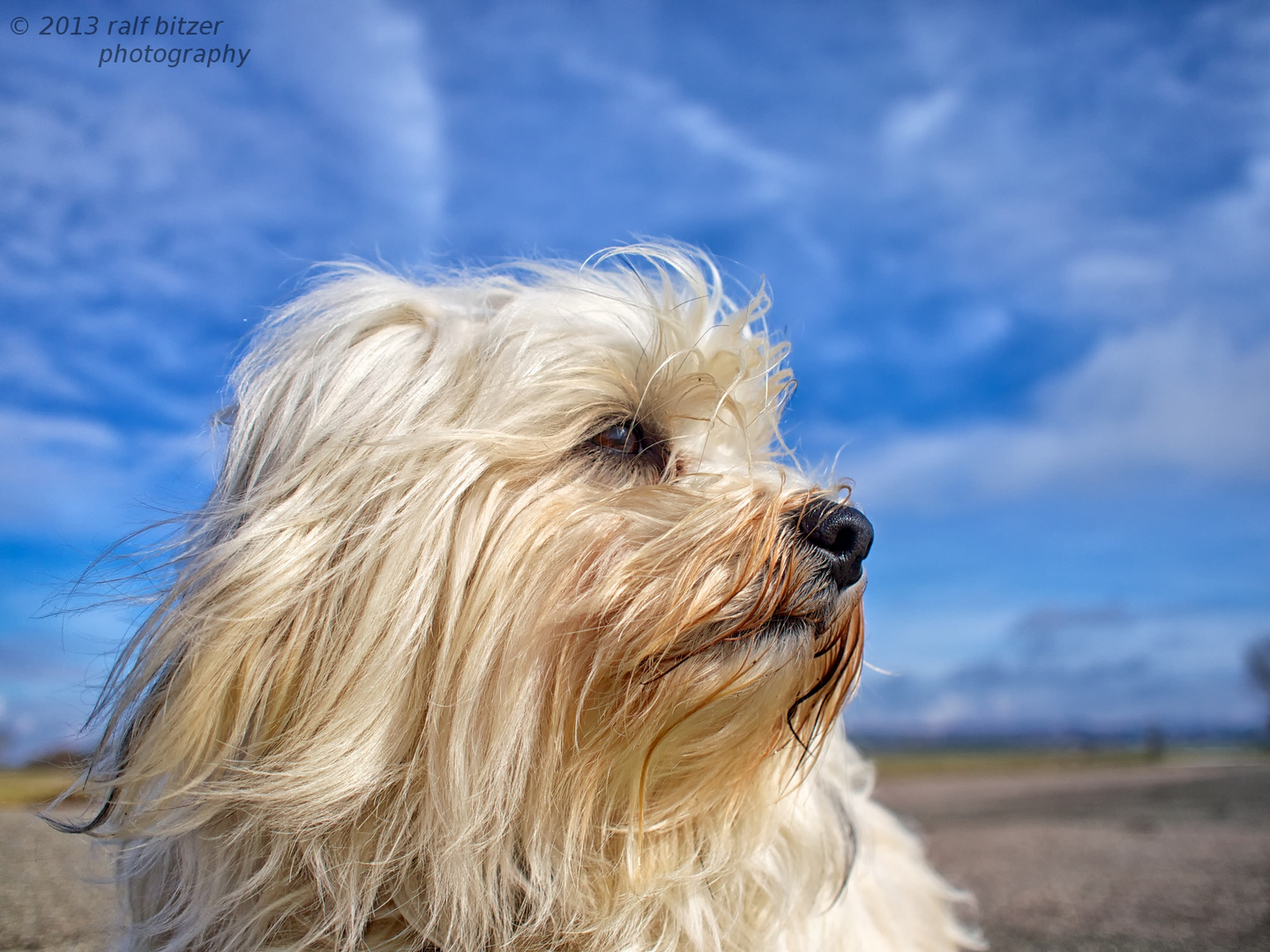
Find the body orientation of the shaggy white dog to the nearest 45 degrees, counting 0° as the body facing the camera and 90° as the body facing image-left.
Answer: approximately 270°
